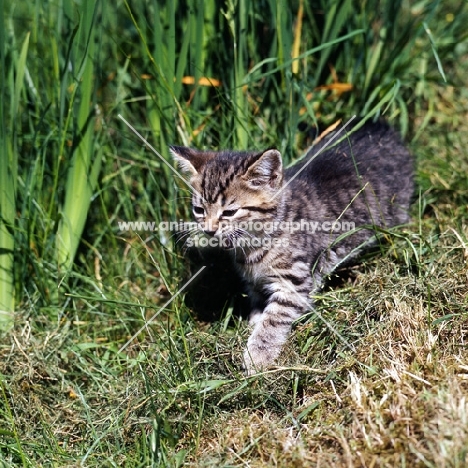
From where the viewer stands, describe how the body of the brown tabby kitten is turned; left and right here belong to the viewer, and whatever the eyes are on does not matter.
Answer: facing the viewer and to the left of the viewer
